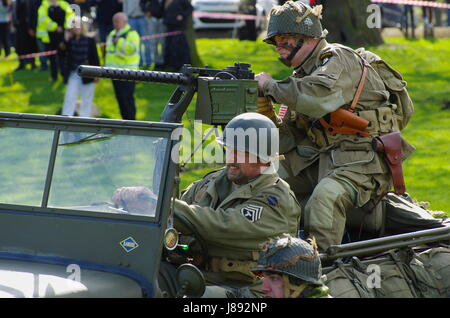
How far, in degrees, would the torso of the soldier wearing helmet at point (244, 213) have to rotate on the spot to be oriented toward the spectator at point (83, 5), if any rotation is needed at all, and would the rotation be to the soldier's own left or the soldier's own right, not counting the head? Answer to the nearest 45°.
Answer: approximately 135° to the soldier's own right

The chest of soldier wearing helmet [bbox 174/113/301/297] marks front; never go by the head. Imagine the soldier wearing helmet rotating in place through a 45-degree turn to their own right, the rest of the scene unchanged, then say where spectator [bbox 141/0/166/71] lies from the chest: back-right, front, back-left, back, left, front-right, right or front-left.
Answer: right

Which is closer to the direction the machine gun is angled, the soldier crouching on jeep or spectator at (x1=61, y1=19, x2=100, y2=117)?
the spectator

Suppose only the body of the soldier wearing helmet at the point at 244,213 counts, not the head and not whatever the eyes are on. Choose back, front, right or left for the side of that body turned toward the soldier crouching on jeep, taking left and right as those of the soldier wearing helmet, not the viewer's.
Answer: back

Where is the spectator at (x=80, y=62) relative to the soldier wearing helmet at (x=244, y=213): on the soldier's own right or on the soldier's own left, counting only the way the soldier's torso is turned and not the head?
on the soldier's own right

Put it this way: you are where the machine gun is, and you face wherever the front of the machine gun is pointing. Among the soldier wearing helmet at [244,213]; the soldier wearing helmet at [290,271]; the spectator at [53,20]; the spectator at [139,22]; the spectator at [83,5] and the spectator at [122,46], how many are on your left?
2

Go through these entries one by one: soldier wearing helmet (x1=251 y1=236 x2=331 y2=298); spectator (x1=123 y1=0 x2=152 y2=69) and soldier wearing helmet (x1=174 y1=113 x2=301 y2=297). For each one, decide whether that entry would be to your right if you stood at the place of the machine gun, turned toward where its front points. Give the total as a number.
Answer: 1

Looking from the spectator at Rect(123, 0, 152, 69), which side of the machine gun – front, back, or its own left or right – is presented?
right

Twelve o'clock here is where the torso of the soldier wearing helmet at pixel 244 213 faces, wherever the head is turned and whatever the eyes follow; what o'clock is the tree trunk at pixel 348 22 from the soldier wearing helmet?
The tree trunk is roughly at 5 o'clock from the soldier wearing helmet.

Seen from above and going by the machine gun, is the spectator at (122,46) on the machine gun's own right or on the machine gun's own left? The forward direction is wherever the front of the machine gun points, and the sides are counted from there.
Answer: on the machine gun's own right

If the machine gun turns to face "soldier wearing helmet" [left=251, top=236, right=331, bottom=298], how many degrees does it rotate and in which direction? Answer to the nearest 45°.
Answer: approximately 90° to its left

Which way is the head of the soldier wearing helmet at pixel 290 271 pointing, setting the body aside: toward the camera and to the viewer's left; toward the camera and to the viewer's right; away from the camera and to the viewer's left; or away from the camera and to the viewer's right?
toward the camera and to the viewer's left

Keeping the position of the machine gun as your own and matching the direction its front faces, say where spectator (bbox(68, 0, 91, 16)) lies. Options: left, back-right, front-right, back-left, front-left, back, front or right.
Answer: right

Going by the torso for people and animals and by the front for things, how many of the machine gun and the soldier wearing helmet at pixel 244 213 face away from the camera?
0

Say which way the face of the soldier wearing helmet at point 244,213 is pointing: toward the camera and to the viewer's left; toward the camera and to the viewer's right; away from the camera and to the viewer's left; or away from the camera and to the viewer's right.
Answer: toward the camera and to the viewer's left

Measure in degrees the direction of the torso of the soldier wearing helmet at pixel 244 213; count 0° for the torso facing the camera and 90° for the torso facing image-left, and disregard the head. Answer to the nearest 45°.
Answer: approximately 45°

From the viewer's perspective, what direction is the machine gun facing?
to the viewer's left
